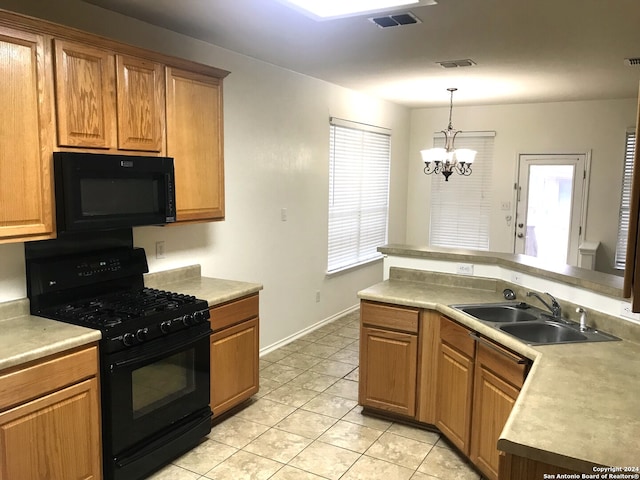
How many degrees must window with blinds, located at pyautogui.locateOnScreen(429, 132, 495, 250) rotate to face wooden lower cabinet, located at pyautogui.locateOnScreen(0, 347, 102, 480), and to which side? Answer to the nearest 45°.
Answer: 0° — it already faces it

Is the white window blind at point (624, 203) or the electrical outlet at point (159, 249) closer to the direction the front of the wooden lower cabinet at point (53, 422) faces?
the white window blind

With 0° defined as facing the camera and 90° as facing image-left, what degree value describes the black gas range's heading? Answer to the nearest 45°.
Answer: approximately 315°

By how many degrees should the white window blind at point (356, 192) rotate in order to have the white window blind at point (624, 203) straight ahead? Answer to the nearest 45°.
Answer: approximately 45° to its left

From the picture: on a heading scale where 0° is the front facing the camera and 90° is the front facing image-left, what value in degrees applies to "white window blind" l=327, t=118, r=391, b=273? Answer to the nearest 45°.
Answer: approximately 315°

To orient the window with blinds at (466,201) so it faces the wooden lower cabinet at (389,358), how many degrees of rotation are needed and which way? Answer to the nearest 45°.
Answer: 0° — it already faces it

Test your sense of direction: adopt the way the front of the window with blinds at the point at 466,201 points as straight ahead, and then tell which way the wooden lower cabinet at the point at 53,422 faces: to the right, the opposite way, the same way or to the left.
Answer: to the left

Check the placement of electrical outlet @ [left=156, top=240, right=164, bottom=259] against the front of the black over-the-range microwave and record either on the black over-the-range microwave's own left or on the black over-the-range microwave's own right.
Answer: on the black over-the-range microwave's own left

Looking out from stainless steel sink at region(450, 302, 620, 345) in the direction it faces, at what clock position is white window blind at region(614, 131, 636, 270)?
The white window blind is roughly at 5 o'clock from the stainless steel sink.

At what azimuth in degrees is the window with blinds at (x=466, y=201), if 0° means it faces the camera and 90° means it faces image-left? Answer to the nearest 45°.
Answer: approximately 0°
